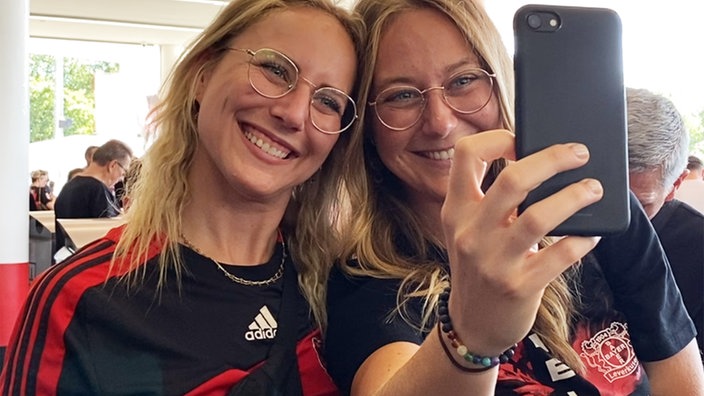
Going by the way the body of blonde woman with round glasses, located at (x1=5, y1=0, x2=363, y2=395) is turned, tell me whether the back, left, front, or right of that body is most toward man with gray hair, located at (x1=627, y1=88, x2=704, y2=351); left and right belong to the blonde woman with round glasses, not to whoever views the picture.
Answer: left

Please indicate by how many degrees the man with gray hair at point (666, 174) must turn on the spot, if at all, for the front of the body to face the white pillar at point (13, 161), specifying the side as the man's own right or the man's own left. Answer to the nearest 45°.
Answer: approximately 45° to the man's own right

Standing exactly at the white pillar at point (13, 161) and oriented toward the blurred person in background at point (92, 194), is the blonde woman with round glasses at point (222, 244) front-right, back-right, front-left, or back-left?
back-right

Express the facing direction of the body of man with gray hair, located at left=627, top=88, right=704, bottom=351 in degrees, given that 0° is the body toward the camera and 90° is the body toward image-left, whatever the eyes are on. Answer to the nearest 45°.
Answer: approximately 45°

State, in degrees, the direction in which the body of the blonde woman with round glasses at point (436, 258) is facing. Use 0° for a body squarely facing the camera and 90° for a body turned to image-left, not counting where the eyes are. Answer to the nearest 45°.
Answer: approximately 0°

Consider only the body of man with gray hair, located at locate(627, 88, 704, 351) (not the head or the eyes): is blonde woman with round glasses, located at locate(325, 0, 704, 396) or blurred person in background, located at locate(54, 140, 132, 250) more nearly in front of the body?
the blonde woman with round glasses

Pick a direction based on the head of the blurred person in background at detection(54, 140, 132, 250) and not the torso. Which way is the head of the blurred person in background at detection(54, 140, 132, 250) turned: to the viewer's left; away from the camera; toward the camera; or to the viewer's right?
to the viewer's right

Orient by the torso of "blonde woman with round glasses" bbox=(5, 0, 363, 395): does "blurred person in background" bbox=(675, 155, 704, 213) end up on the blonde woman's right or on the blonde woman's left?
on the blonde woman's left

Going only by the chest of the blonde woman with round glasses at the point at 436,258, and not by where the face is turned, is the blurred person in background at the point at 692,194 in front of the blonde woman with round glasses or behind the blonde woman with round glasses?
behind
